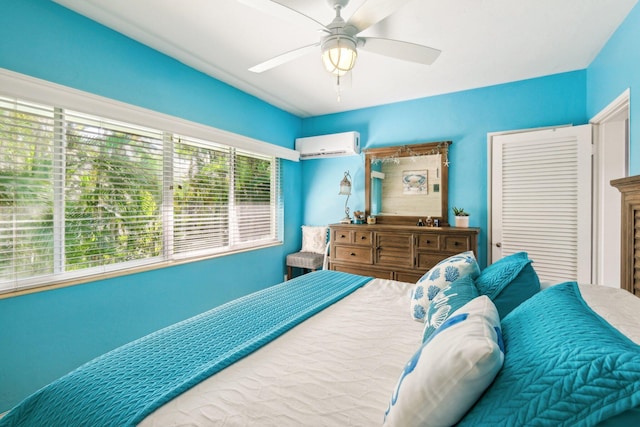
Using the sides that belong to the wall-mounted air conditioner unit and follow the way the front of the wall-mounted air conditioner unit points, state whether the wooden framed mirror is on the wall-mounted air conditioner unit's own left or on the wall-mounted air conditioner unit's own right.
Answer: on the wall-mounted air conditioner unit's own left

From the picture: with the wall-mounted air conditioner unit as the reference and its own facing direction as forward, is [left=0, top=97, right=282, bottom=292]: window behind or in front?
in front

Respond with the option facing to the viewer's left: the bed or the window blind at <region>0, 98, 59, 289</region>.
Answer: the bed

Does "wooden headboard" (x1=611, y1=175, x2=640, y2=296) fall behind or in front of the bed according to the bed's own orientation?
behind

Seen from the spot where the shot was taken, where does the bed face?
facing to the left of the viewer

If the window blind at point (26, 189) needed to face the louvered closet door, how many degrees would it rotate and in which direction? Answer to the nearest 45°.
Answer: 0° — it already faces it

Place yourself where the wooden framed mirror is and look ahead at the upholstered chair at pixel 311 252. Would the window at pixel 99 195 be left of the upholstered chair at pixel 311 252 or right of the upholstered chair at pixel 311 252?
left

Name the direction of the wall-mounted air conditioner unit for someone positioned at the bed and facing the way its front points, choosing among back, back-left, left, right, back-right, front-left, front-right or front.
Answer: right

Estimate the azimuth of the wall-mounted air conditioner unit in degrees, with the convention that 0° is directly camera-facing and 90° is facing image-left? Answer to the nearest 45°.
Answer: approximately 45°

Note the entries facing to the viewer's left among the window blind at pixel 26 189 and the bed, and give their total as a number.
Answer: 1

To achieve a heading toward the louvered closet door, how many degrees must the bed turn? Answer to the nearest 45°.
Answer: approximately 135° to its right

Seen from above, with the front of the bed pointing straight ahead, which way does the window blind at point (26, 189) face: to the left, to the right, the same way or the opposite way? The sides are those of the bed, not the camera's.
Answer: the opposite way

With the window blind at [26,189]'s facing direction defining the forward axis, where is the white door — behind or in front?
in front

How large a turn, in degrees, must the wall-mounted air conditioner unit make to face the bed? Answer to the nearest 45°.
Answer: approximately 45° to its left

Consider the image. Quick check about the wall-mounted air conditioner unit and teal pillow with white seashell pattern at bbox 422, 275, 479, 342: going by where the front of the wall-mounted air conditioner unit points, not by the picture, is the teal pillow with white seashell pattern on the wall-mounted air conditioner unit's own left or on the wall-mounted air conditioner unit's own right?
on the wall-mounted air conditioner unit's own left
